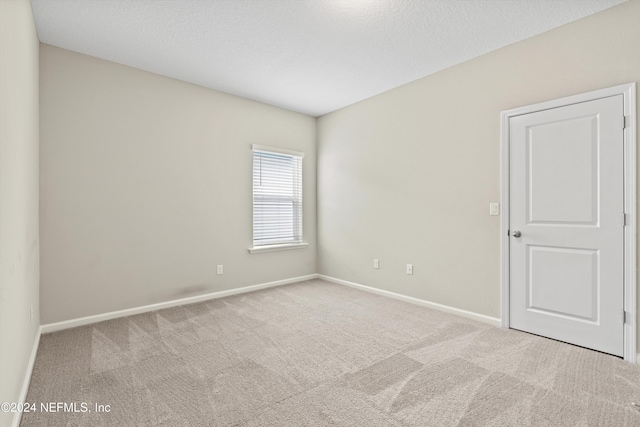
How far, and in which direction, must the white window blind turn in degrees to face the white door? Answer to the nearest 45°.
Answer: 0° — it already faces it

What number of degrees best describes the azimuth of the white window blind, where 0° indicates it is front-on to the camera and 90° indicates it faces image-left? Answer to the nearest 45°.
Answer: approximately 315°
